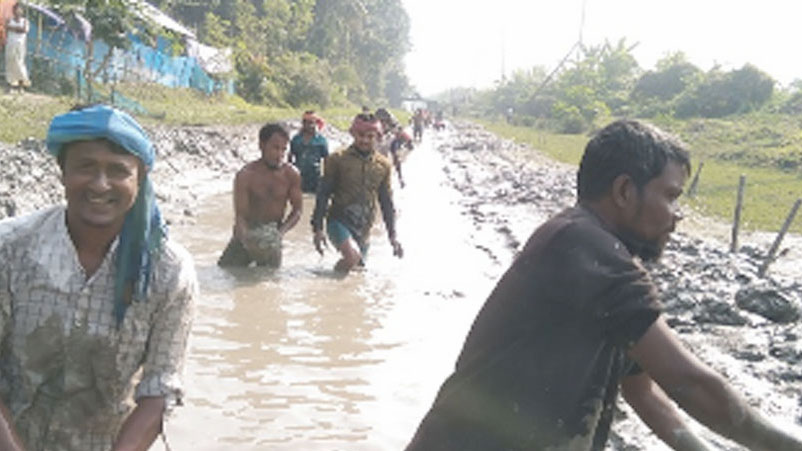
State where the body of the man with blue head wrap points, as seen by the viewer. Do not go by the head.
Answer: toward the camera

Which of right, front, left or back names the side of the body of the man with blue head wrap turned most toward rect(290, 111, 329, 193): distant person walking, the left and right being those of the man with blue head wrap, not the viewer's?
back

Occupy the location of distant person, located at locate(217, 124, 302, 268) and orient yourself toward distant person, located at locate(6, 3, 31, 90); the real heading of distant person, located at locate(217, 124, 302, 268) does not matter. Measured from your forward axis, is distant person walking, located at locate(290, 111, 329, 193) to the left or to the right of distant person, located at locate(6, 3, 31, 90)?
right

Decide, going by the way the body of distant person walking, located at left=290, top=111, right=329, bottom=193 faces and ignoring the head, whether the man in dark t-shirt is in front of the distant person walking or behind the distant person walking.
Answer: in front

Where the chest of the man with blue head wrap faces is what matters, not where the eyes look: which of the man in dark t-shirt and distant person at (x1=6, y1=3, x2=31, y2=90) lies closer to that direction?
the man in dark t-shirt

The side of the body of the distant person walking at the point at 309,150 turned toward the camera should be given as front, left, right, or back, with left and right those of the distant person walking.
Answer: front

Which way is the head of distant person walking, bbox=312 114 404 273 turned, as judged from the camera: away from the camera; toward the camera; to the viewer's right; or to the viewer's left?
toward the camera

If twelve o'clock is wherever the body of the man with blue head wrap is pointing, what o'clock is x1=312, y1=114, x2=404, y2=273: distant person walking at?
The distant person walking is roughly at 7 o'clock from the man with blue head wrap.

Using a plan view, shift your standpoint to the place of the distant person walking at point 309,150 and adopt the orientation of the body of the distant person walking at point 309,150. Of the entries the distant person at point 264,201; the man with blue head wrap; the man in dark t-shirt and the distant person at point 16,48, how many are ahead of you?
3

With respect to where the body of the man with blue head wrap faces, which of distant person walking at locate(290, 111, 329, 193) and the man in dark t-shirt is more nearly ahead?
the man in dark t-shirt

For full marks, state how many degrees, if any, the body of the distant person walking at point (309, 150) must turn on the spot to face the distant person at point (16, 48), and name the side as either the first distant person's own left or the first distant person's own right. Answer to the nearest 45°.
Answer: approximately 135° to the first distant person's own right

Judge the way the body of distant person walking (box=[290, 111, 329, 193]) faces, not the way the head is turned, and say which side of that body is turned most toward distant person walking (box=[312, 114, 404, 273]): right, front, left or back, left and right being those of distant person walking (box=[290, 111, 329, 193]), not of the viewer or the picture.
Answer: front

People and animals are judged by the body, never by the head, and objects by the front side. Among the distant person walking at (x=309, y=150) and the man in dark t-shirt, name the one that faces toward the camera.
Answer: the distant person walking
